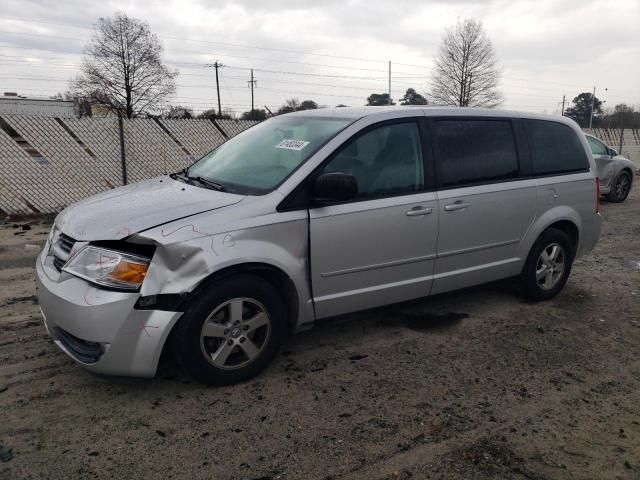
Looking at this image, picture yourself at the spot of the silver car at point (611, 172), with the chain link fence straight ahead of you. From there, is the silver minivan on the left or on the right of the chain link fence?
left

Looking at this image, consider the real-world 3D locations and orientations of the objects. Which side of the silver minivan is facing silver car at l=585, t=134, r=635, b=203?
back

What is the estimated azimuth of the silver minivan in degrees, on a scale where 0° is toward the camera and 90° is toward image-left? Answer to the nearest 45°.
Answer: approximately 45°

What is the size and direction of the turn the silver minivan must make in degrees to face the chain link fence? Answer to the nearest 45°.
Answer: approximately 90° to its right

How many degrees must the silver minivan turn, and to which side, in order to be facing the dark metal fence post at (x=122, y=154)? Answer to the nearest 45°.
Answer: approximately 90° to its right
